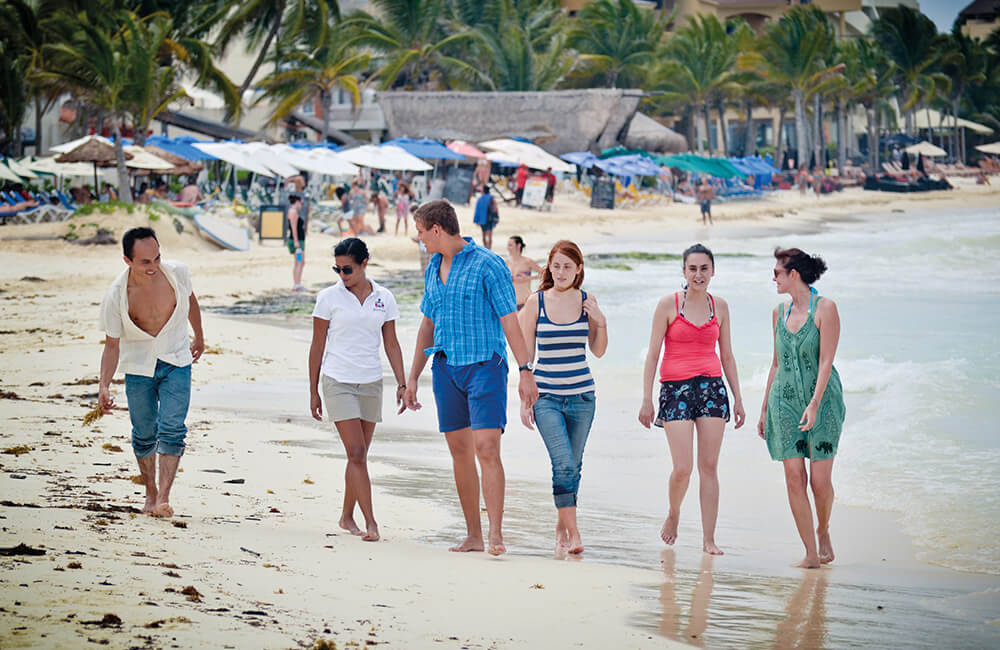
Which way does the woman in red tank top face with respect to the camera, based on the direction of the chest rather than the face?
toward the camera

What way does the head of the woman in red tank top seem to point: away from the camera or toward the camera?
toward the camera

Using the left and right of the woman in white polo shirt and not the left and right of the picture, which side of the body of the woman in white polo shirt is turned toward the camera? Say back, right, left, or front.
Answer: front

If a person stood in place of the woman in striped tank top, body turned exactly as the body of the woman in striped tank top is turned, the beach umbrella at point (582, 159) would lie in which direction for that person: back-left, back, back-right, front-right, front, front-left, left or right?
back

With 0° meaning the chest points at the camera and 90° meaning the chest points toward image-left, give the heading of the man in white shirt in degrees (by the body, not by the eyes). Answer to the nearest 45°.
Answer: approximately 0°

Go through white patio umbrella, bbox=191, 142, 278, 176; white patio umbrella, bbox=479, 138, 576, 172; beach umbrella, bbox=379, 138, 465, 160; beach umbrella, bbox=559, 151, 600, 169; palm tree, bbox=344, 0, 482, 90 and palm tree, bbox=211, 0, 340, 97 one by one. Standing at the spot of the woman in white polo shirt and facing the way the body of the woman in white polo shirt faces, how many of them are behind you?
6

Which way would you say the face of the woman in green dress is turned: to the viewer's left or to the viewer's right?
to the viewer's left

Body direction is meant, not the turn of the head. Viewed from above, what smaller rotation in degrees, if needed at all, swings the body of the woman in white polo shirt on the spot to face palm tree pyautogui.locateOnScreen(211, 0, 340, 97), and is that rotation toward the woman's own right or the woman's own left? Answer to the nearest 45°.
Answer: approximately 180°

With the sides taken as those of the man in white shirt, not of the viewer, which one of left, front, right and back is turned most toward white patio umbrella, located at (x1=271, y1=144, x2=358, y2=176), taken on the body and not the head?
back

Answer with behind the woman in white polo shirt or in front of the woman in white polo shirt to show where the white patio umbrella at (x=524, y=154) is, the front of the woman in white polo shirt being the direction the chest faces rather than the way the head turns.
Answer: behind

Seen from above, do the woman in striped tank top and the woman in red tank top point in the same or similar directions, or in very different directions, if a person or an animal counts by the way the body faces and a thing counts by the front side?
same or similar directions

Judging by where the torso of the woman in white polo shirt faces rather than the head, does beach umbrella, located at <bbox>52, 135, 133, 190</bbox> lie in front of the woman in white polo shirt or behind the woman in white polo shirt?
behind
